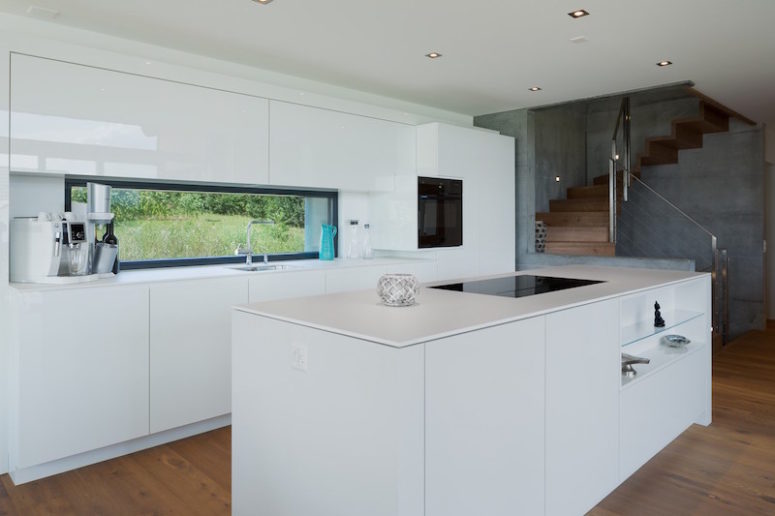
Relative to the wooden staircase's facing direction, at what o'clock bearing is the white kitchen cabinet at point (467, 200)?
The white kitchen cabinet is roughly at 1 o'clock from the wooden staircase.

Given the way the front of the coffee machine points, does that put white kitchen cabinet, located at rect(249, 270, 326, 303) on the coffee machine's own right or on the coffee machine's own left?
on the coffee machine's own left

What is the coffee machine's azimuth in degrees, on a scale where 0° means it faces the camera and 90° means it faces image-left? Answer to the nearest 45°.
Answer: approximately 315°

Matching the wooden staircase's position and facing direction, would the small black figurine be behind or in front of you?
in front

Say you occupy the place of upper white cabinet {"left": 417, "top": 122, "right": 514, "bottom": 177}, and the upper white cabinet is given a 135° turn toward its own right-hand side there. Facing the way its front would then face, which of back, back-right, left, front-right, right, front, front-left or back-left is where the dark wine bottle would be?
front-left

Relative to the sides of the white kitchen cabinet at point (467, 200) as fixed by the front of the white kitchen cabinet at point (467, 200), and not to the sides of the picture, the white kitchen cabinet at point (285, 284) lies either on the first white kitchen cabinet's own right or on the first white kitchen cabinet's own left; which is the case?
on the first white kitchen cabinet's own right

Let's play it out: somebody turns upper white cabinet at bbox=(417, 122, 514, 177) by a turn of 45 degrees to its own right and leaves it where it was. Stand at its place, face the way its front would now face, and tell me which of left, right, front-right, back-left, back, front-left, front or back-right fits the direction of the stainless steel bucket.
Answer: front-right

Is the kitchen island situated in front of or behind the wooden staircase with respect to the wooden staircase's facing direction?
in front

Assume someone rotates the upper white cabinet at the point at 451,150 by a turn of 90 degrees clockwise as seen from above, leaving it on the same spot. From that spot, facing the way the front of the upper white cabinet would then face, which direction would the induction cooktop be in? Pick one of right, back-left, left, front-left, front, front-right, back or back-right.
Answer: front-left

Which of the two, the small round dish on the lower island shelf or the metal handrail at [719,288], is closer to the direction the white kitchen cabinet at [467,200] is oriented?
the small round dish on the lower island shelf

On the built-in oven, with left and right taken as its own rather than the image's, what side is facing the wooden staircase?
left

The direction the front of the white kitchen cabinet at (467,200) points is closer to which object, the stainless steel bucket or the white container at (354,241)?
the stainless steel bucket
